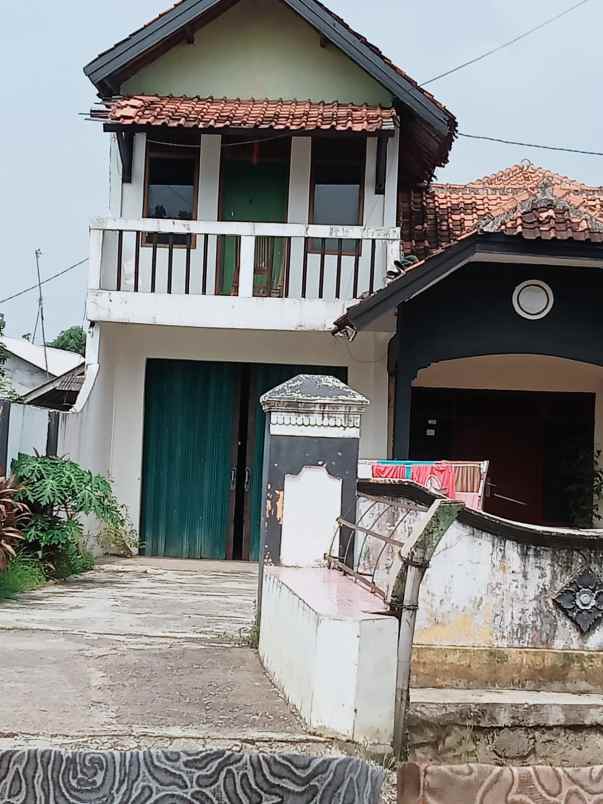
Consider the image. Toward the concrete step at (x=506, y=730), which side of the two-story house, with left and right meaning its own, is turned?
front

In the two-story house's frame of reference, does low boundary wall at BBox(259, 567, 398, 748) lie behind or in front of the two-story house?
in front

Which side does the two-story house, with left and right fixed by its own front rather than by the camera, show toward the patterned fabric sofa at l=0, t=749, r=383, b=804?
front

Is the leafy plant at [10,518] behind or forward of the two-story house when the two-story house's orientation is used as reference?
forward

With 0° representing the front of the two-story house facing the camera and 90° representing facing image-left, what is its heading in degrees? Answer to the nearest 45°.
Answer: approximately 0°

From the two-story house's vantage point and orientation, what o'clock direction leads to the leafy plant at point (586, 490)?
The leafy plant is roughly at 9 o'clock from the two-story house.

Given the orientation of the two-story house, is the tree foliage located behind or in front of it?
behind

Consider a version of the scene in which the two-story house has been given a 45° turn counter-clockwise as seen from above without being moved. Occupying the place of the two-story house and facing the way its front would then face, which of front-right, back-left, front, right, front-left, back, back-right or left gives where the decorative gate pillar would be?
front-right
